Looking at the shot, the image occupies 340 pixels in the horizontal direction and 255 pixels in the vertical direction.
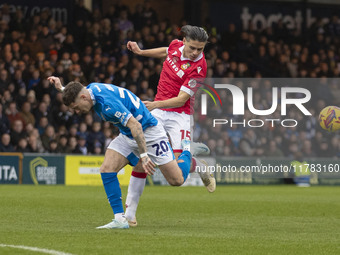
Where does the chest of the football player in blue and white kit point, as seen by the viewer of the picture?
to the viewer's left

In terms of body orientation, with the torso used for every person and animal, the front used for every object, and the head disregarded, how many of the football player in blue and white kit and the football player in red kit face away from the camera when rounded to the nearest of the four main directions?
0

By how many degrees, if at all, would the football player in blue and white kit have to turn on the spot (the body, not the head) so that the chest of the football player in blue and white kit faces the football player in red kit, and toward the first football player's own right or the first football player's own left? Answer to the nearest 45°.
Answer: approximately 135° to the first football player's own right

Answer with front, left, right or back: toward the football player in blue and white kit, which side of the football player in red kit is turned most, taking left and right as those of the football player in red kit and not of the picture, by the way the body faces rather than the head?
front

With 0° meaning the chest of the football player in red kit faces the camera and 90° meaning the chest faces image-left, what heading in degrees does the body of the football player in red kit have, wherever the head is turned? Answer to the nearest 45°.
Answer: approximately 45°

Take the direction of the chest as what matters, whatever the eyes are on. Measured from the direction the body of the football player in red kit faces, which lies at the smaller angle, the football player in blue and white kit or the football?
the football player in blue and white kit
